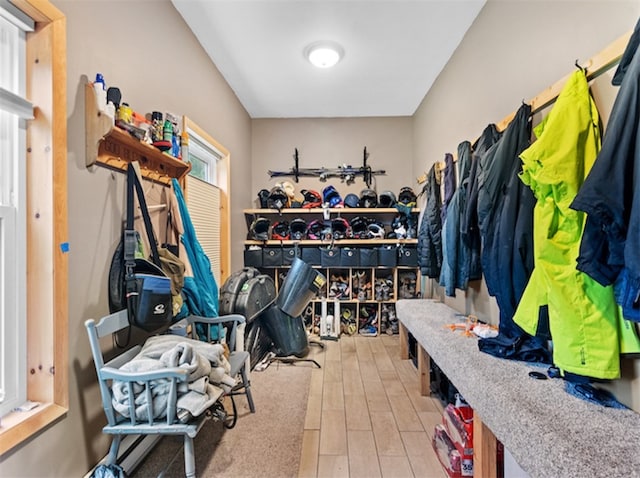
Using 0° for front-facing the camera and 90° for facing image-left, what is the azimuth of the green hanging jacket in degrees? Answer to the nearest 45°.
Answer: approximately 90°

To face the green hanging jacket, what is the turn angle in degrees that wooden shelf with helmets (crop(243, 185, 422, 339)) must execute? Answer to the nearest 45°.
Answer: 0° — it already faces it

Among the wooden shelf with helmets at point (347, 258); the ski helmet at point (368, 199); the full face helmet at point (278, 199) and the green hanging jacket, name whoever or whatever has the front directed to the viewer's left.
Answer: the green hanging jacket

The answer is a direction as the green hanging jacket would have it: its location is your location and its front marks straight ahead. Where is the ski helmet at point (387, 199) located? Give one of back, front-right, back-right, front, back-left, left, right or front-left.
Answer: front-right

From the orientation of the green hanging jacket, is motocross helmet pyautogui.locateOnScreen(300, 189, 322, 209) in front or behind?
in front

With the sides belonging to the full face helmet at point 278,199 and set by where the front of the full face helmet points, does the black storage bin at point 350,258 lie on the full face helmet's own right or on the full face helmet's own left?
on the full face helmet's own left

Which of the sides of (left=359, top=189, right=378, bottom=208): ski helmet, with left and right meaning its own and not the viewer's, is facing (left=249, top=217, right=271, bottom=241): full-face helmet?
right
